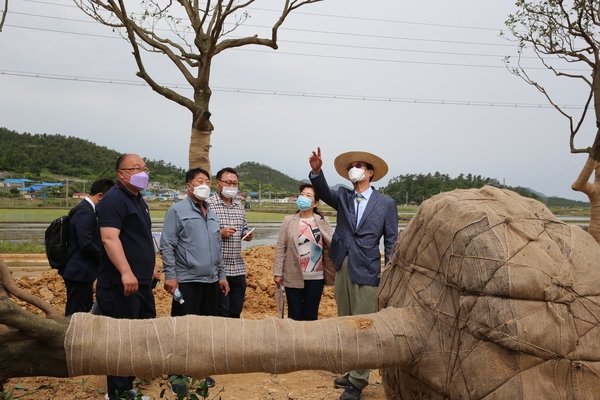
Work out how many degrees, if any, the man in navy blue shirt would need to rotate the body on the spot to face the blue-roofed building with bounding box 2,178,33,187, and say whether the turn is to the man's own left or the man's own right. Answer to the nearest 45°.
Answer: approximately 135° to the man's own left

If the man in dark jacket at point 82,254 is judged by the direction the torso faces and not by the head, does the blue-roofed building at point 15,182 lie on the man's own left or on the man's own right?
on the man's own left

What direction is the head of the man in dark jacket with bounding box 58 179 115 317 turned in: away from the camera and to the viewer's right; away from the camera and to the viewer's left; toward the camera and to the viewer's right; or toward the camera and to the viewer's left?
away from the camera and to the viewer's right

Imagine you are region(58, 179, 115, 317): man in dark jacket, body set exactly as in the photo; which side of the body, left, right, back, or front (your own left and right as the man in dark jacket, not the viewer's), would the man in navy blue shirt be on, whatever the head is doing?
right

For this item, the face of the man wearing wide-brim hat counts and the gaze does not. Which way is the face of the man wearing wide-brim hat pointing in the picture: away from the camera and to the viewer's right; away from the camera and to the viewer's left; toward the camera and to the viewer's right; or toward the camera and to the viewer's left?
toward the camera and to the viewer's left

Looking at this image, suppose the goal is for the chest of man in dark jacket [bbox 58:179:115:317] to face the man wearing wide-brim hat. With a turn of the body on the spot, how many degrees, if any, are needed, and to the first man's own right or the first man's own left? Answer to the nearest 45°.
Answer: approximately 45° to the first man's own right

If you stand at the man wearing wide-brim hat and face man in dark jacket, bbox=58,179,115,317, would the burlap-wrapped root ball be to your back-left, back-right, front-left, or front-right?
back-left

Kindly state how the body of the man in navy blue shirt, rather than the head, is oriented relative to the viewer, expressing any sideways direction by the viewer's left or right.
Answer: facing the viewer and to the right of the viewer

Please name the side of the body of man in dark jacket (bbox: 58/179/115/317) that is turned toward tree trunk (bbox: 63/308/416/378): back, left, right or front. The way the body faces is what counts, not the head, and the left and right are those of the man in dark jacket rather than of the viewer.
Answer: right

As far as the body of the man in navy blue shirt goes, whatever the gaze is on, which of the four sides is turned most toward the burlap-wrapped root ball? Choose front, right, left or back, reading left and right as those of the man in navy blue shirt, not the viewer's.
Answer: front

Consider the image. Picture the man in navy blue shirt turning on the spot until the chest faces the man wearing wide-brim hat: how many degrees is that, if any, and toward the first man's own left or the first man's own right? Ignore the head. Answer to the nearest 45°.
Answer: approximately 45° to the first man's own left

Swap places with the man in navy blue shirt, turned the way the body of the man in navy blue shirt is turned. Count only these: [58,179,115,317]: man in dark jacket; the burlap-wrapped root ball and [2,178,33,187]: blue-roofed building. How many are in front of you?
1

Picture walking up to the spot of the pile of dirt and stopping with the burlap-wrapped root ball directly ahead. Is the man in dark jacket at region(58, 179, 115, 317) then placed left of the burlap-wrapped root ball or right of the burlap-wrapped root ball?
right

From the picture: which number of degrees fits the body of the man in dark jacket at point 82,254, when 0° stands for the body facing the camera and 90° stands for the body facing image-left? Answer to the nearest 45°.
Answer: approximately 270°

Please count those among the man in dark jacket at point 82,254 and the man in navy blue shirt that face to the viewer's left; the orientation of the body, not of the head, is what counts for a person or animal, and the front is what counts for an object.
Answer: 0

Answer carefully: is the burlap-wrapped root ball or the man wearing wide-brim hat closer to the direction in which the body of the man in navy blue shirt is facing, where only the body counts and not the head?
the burlap-wrapped root ball
